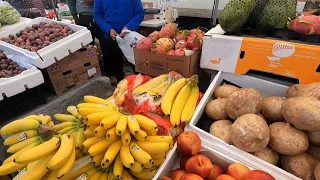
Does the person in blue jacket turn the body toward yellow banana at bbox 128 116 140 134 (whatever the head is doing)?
yes

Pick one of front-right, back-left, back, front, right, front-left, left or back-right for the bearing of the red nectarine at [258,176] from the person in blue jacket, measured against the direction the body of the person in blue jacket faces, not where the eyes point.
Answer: front

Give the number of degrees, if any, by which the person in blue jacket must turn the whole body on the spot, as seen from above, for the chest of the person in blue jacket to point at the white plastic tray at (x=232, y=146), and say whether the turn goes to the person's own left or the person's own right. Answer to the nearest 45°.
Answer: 0° — they already face it

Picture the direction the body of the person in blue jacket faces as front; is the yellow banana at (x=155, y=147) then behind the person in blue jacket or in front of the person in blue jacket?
in front

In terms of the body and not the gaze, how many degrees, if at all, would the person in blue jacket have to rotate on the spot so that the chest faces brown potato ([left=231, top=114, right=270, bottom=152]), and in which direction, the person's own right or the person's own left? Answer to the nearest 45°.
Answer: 0° — they already face it

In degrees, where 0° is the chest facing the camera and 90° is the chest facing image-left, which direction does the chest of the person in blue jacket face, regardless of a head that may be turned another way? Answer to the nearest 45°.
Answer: approximately 0°

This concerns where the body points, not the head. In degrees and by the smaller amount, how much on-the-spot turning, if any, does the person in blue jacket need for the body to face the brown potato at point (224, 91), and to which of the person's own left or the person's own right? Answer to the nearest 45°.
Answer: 0° — they already face it

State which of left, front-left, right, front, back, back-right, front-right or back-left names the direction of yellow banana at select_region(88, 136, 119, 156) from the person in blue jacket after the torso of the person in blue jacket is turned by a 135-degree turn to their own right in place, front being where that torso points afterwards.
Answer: back-left

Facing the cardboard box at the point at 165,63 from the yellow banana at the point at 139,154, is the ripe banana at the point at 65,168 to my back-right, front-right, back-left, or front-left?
back-left

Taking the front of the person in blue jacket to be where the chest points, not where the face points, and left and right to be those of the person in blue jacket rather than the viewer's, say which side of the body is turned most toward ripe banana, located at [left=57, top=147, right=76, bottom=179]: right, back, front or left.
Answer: front

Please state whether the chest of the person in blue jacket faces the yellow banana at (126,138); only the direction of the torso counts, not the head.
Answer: yes

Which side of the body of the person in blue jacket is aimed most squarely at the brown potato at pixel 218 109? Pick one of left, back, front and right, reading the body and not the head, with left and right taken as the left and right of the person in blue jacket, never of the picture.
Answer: front

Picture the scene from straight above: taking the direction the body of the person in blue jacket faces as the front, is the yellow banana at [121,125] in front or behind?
in front

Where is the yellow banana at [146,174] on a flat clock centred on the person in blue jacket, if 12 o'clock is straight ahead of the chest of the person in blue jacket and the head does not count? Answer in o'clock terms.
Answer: The yellow banana is roughly at 12 o'clock from the person in blue jacket.

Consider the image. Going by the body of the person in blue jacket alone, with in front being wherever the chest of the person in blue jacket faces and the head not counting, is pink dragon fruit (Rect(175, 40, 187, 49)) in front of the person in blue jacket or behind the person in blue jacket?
in front

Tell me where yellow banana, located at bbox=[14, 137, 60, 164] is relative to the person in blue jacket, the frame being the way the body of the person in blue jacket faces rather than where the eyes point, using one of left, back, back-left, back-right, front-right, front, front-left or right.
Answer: front
